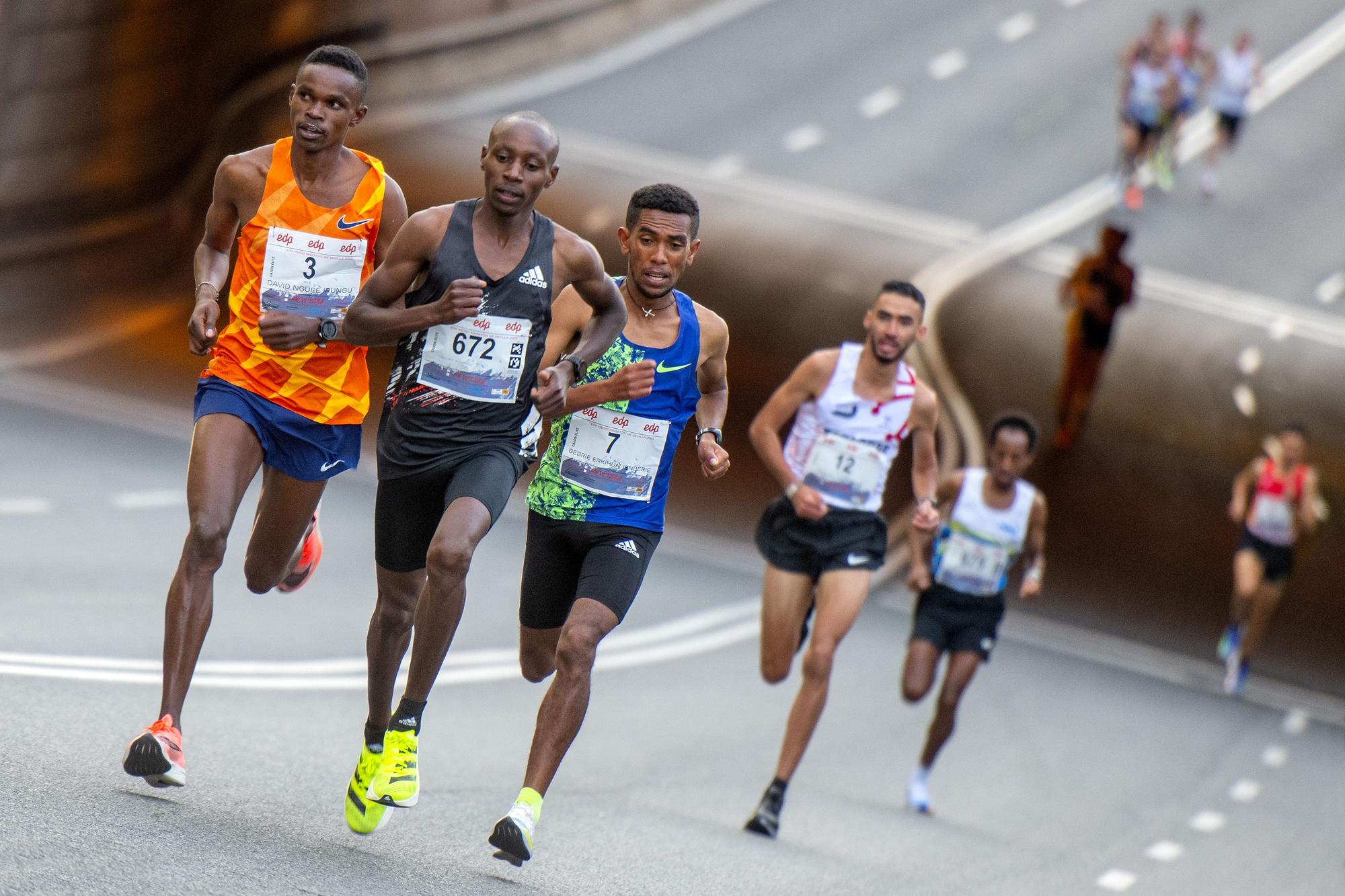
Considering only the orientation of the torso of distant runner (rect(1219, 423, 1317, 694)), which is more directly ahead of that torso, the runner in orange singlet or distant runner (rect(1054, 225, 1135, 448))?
the runner in orange singlet

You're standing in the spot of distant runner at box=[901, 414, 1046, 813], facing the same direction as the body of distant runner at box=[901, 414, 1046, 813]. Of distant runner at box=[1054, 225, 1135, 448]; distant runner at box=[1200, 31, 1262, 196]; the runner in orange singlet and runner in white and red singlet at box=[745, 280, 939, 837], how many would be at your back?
2

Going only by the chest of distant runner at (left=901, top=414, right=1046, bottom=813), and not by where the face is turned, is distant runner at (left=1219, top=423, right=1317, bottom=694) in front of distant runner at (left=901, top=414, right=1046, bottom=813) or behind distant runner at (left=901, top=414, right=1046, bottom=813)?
behind

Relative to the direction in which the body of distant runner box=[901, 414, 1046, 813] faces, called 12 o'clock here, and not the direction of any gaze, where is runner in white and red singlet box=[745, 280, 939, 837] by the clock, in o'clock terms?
runner in white and red singlet box=[745, 280, 939, 837] is roughly at 1 o'clock from distant runner box=[901, 414, 1046, 813].

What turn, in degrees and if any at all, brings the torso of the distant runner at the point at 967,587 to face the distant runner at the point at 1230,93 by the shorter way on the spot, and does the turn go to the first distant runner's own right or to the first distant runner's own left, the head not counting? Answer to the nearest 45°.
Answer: approximately 180°

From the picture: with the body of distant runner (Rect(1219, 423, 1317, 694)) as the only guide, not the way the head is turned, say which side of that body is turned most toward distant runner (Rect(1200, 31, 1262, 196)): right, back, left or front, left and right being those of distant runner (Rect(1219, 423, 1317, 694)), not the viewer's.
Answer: back

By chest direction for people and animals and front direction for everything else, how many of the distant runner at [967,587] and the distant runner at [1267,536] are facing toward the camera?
2

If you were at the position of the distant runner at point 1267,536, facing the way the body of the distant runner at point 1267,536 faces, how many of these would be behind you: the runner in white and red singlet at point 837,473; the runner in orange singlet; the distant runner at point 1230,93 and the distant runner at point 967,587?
1

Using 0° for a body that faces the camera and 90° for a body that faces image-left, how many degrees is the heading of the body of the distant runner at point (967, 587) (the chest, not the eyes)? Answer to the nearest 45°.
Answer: approximately 0°

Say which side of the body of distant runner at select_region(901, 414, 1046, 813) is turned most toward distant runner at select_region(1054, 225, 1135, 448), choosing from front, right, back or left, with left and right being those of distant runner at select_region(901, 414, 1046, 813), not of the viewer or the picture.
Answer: back

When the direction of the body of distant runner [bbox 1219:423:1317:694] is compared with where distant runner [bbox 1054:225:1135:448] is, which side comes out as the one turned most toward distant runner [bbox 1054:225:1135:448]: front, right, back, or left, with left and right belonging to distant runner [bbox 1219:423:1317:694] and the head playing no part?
back
